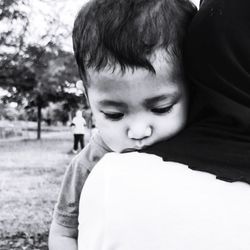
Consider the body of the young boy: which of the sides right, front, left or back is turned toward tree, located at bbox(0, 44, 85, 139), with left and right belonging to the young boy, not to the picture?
back

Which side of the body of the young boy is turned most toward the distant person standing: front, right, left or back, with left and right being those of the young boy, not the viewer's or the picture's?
back

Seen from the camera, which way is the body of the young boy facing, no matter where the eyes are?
toward the camera
